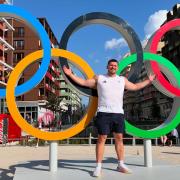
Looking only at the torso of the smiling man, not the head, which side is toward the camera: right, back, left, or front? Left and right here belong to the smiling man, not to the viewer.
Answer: front

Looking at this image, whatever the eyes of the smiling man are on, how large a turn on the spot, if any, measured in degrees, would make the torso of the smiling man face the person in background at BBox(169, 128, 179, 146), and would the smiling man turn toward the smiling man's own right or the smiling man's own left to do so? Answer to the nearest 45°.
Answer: approximately 180°

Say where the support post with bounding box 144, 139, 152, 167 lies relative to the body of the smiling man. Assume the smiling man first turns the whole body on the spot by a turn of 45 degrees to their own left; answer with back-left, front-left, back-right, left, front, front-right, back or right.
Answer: left

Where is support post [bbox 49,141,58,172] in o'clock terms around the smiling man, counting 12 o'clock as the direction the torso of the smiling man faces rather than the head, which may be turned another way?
The support post is roughly at 4 o'clock from the smiling man.
